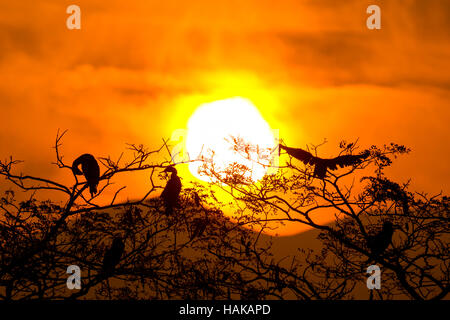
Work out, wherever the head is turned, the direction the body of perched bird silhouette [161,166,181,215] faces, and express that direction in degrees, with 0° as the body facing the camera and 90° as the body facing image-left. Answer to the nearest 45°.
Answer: approximately 90°

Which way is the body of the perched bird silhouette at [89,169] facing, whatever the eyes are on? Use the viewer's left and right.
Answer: facing to the left of the viewer

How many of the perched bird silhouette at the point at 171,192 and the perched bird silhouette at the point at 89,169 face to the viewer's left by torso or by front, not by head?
2

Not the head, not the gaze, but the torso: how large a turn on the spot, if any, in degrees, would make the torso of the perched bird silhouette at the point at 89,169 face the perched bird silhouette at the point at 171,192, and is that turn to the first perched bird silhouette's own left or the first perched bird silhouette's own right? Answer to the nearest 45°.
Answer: approximately 135° to the first perched bird silhouette's own right

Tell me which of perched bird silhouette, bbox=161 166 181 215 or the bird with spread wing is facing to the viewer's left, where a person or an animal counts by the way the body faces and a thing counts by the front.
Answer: the perched bird silhouette

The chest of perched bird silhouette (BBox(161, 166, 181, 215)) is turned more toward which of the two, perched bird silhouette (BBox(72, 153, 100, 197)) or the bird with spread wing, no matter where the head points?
the perched bird silhouette
